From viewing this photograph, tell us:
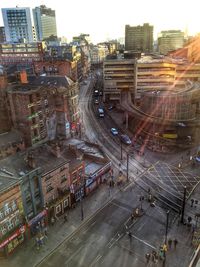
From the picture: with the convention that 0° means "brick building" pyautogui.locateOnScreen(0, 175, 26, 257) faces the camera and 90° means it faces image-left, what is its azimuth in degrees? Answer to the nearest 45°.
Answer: approximately 315°
